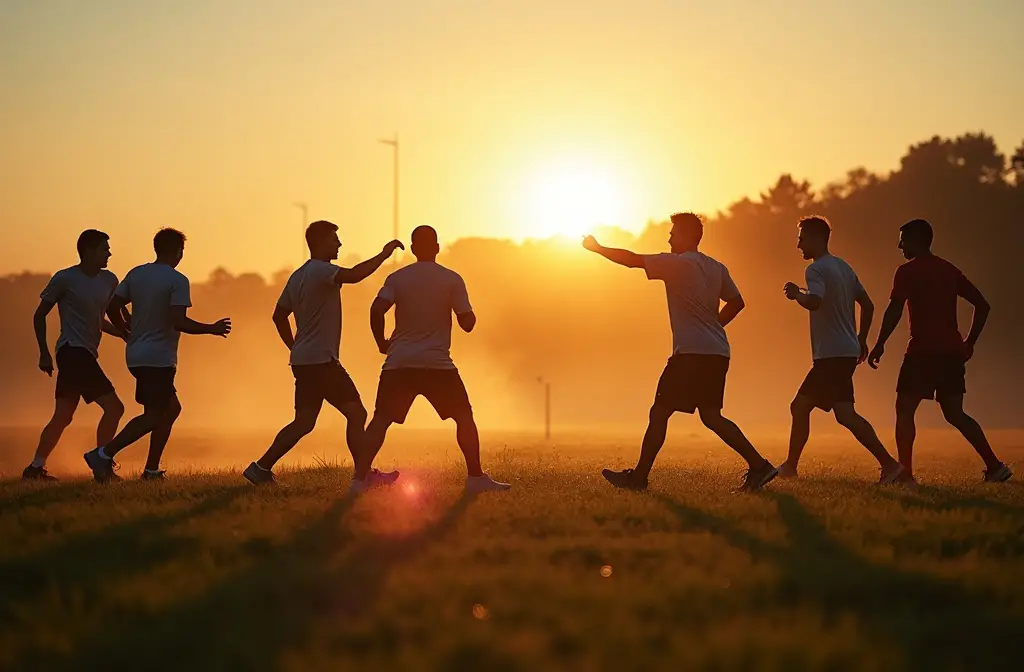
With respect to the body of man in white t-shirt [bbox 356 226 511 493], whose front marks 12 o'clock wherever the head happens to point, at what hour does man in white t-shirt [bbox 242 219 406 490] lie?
man in white t-shirt [bbox 242 219 406 490] is roughly at 10 o'clock from man in white t-shirt [bbox 356 226 511 493].

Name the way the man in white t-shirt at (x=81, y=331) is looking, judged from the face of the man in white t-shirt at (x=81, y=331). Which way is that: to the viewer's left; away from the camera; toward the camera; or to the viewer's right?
to the viewer's right

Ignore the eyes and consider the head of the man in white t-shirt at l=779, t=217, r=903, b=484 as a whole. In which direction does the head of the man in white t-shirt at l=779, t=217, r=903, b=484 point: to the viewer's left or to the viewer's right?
to the viewer's left

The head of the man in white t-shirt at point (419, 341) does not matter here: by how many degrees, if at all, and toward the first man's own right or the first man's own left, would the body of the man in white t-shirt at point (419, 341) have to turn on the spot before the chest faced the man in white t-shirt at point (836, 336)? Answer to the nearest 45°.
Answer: approximately 90° to the first man's own right

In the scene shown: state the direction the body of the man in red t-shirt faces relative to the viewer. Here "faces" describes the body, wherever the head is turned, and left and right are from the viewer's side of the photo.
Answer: facing away from the viewer and to the left of the viewer

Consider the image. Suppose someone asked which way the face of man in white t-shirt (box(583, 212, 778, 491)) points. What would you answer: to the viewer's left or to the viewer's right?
to the viewer's left

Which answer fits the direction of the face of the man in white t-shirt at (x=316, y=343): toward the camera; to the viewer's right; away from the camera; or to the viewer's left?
to the viewer's right

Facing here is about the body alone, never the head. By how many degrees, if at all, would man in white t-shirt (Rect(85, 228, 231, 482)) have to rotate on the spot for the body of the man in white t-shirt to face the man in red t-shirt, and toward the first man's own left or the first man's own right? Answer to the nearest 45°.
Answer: approximately 45° to the first man's own right

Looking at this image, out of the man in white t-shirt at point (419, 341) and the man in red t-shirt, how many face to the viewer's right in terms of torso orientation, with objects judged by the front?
0

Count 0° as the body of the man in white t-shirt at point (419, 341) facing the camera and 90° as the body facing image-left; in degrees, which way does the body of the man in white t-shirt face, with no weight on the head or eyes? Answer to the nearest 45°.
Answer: approximately 180°

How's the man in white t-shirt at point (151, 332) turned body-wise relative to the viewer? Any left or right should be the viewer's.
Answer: facing away from the viewer and to the right of the viewer
